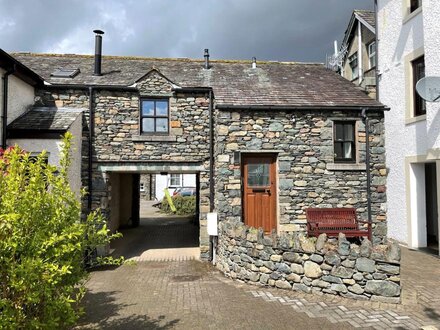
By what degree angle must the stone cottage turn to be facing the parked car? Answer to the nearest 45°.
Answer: approximately 180°

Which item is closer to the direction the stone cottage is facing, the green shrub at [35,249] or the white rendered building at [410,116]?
the green shrub
